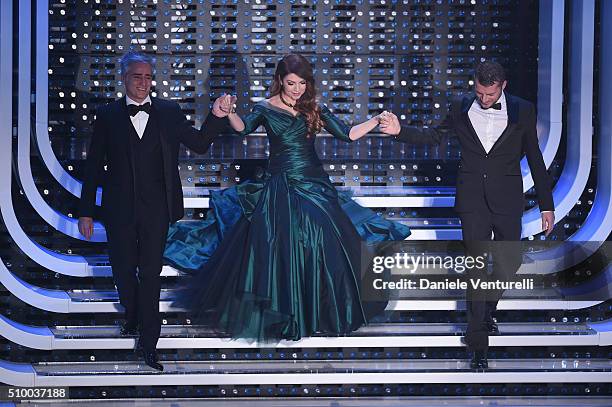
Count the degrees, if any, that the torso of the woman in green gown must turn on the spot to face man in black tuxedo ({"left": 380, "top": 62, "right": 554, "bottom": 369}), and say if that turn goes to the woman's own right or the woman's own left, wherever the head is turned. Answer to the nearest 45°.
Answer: approximately 90° to the woman's own left

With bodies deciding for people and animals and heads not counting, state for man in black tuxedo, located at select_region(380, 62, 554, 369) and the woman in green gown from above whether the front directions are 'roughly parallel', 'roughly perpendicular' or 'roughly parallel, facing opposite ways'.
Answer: roughly parallel

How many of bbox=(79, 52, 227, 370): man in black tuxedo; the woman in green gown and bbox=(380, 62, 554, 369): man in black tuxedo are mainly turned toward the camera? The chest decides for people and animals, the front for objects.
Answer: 3

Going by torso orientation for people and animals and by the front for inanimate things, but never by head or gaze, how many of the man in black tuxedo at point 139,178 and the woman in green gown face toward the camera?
2

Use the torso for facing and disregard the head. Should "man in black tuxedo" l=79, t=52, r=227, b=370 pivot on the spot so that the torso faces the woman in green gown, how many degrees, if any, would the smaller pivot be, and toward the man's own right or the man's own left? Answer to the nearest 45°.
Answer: approximately 90° to the man's own left

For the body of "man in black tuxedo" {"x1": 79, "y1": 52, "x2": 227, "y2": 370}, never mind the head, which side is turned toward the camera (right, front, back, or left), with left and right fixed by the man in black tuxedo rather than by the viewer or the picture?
front

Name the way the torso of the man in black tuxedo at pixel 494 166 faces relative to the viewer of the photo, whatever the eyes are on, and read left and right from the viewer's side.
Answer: facing the viewer

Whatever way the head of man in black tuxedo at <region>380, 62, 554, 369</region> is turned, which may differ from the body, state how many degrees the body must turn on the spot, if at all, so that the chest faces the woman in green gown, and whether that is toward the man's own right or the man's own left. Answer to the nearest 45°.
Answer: approximately 90° to the man's own right

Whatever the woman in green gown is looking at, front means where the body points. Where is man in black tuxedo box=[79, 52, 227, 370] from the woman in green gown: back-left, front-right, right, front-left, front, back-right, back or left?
right

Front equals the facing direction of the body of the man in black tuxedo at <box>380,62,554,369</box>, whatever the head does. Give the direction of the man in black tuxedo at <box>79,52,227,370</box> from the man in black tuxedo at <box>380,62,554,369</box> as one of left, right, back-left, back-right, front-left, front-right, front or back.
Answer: right

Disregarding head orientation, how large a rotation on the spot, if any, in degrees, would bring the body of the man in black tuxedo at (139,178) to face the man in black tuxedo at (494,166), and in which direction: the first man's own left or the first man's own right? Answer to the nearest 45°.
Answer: approximately 90° to the first man's own left
